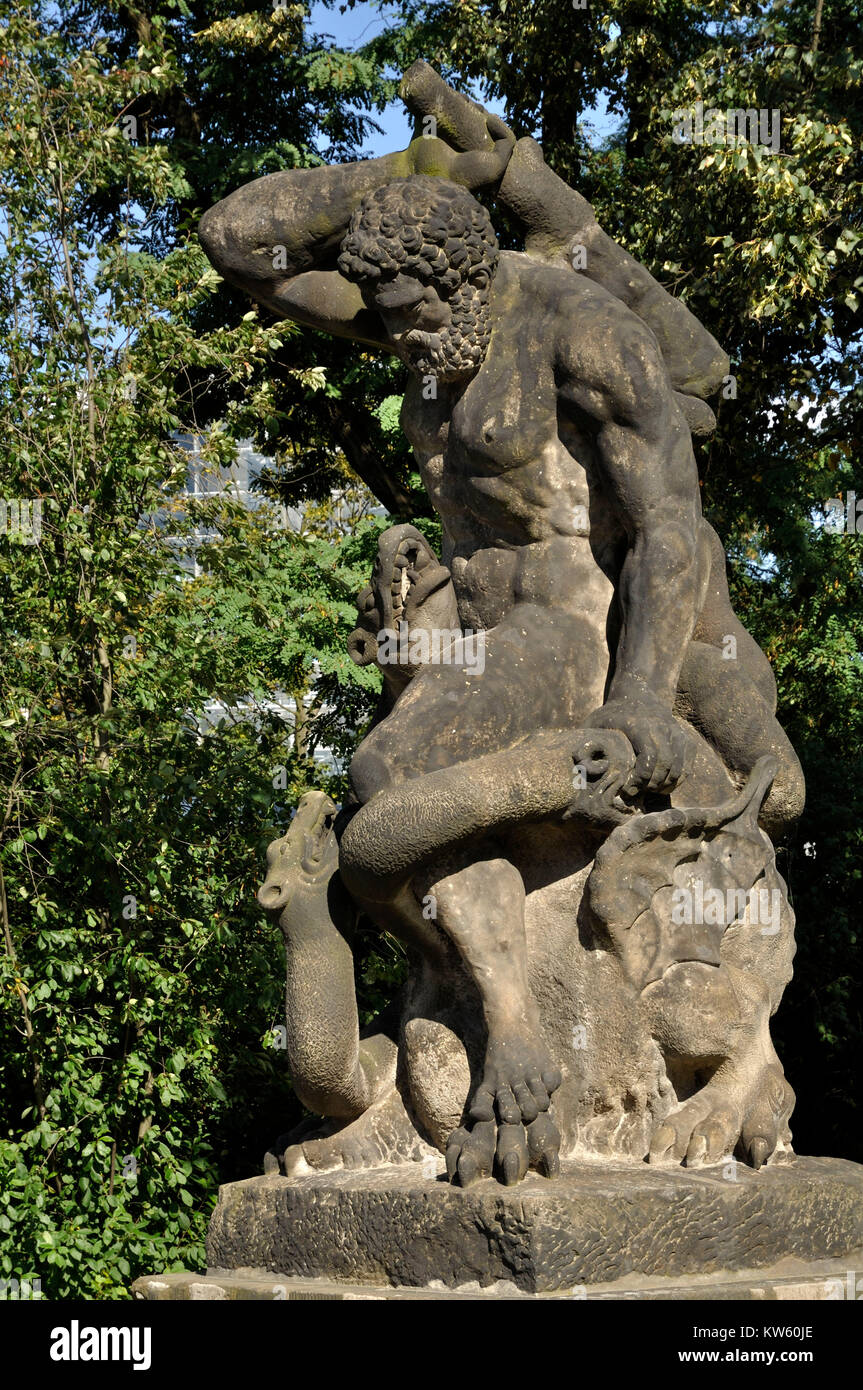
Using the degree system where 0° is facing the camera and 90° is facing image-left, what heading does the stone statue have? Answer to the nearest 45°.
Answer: approximately 45°
